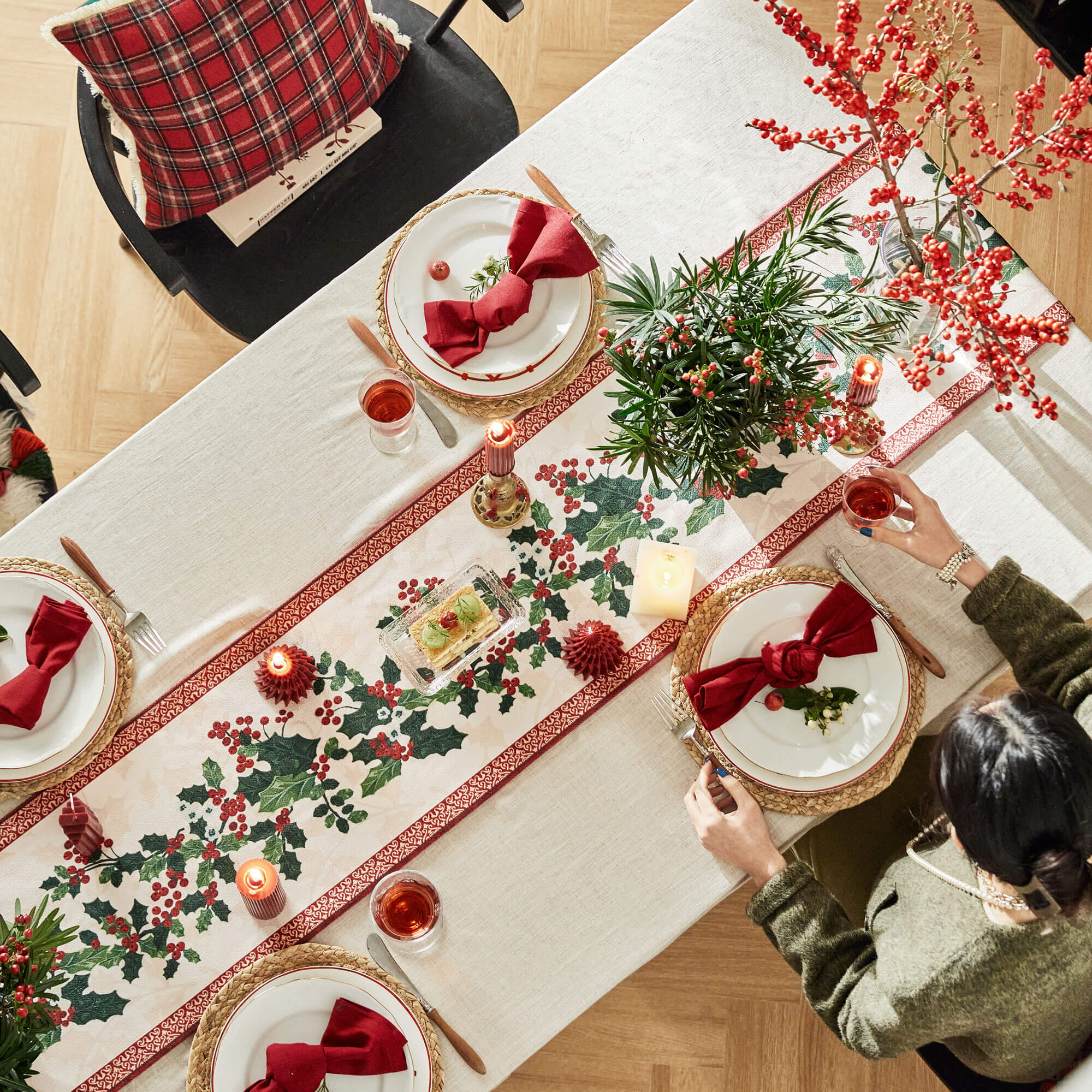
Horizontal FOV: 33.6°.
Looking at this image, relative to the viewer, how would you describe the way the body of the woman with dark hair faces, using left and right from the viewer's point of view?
facing away from the viewer and to the left of the viewer

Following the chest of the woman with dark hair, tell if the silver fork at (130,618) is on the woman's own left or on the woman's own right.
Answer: on the woman's own left

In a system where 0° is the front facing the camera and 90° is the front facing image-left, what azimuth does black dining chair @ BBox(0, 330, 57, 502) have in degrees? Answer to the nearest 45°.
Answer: approximately 315°

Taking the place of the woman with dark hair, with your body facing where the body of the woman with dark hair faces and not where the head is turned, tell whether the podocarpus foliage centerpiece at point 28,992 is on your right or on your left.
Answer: on your left
